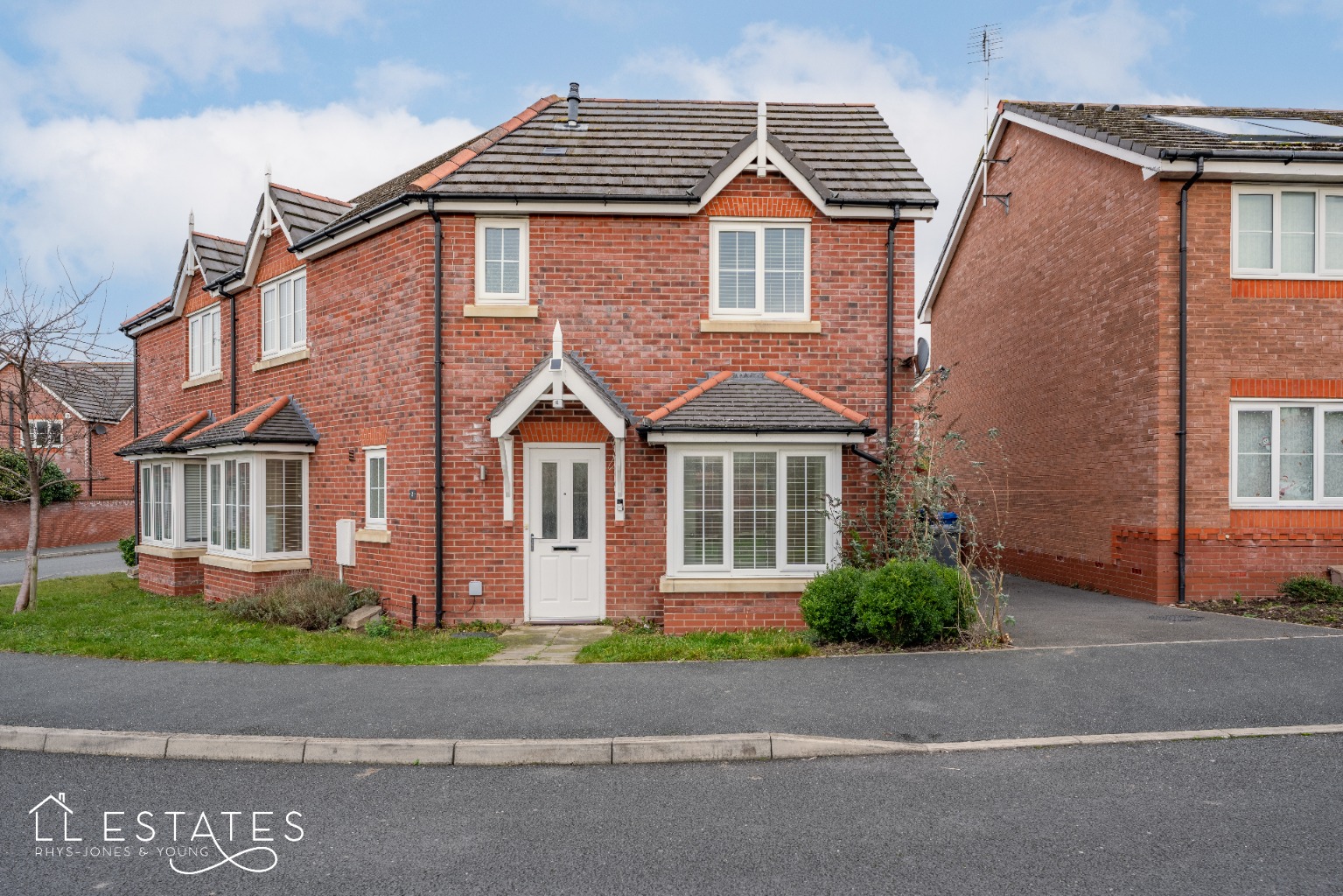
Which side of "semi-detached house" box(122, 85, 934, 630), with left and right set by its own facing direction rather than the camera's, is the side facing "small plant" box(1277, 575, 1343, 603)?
left

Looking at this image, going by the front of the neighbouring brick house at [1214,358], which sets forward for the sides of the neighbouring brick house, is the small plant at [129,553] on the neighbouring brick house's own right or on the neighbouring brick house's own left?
on the neighbouring brick house's own right

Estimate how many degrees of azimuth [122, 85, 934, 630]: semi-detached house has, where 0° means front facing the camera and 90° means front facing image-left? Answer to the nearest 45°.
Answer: approximately 0°

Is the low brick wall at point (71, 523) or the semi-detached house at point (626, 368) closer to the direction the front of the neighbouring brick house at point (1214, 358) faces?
the semi-detached house

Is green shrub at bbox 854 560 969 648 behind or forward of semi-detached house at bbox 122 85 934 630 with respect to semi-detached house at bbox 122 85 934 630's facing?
forward

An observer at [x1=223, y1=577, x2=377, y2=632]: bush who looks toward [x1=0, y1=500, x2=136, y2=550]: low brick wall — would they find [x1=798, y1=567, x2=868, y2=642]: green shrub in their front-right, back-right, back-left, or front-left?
back-right

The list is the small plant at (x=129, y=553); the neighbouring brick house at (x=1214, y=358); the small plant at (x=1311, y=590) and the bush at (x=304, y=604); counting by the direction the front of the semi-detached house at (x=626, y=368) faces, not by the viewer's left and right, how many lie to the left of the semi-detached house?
2

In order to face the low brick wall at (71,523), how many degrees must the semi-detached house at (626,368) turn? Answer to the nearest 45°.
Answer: approximately 135° to its right

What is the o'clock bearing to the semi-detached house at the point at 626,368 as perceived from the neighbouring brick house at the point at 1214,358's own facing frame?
The semi-detached house is roughly at 2 o'clock from the neighbouring brick house.

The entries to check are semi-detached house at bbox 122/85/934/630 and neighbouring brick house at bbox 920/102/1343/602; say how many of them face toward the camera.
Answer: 2

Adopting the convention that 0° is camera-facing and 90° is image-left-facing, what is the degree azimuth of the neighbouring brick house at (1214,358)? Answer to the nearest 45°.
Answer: approximately 0°
